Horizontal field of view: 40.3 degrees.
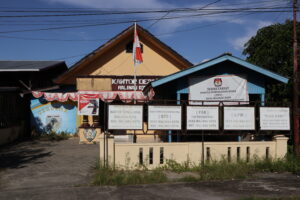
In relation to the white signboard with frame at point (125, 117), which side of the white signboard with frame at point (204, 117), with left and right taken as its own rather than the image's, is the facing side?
right

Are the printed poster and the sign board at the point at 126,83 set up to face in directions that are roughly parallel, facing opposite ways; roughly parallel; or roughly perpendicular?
roughly parallel

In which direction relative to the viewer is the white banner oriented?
toward the camera

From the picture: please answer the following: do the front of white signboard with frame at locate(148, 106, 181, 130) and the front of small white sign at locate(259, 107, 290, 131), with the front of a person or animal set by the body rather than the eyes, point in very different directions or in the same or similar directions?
same or similar directions

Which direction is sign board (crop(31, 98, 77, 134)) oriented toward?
toward the camera

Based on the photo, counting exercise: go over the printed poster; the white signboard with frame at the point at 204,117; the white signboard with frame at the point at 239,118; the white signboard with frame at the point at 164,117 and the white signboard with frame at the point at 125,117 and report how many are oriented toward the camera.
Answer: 5

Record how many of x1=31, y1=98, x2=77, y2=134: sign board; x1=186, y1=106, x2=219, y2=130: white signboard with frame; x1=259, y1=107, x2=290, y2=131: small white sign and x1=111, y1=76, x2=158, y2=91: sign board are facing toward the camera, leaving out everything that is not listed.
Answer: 4

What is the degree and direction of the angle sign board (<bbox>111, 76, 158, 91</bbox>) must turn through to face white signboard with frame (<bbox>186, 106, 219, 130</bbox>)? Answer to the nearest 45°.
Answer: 0° — it already faces it

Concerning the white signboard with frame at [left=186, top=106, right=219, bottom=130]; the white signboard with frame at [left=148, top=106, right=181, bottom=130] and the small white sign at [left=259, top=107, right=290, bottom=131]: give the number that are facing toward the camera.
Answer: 3

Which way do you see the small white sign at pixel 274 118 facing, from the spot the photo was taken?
facing the viewer

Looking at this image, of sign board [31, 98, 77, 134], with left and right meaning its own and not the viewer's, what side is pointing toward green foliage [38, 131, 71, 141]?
front

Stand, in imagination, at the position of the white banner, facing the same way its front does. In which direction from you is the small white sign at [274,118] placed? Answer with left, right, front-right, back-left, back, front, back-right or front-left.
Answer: front-left

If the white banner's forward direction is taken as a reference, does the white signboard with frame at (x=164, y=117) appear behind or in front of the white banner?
in front

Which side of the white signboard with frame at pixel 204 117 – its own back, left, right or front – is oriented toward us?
front
